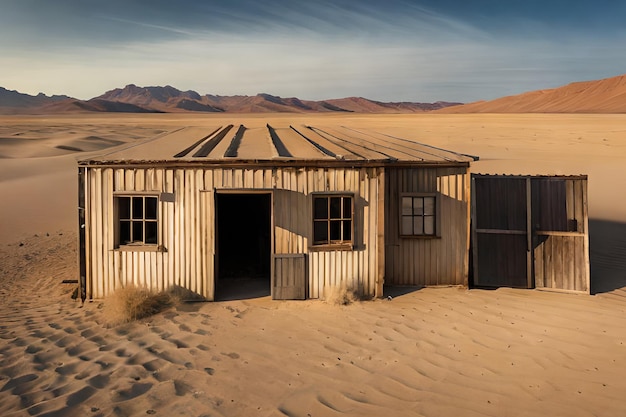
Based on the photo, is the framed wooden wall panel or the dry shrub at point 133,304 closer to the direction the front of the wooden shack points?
the dry shrub

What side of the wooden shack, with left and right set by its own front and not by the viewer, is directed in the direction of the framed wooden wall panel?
left

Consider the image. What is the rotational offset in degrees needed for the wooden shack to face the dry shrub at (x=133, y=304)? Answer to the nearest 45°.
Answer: approximately 45° to its right

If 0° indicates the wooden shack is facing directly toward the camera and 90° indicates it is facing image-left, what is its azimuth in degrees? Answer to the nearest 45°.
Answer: approximately 0°
